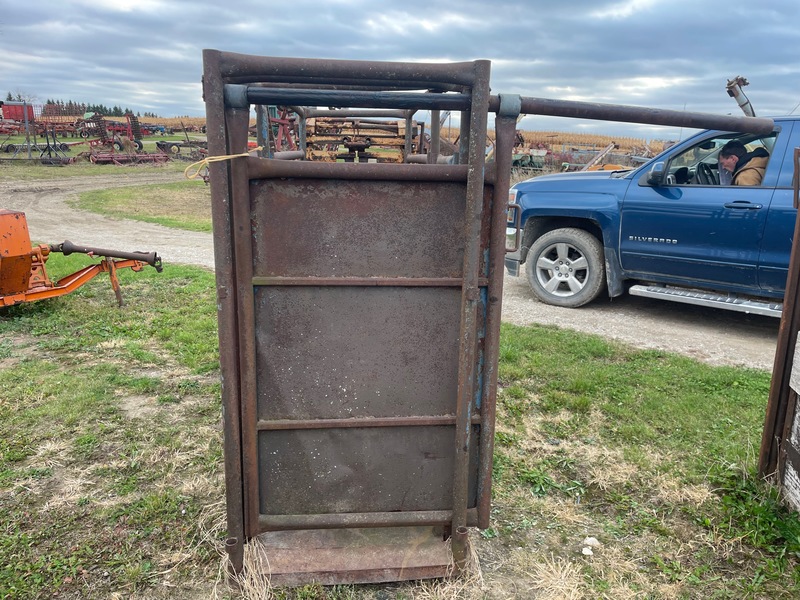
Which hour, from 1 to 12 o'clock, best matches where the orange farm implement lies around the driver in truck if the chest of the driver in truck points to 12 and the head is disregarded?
The orange farm implement is roughly at 11 o'clock from the driver in truck.

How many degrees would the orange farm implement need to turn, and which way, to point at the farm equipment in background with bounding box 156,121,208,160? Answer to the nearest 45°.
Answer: approximately 90° to its left

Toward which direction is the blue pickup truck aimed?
to the viewer's left

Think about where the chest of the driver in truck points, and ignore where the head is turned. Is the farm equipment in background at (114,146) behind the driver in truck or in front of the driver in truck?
in front

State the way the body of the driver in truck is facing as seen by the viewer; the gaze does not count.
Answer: to the viewer's left

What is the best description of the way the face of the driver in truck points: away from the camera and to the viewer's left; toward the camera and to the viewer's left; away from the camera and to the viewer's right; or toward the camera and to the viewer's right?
toward the camera and to the viewer's left

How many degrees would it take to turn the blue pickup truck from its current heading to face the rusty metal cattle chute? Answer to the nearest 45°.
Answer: approximately 90° to its left

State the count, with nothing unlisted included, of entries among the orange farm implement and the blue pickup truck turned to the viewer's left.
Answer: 1

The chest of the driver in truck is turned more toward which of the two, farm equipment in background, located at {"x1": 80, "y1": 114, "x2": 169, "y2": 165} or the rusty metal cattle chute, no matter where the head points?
the farm equipment in background

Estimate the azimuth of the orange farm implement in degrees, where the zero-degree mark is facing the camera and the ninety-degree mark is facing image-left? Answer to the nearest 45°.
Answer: approximately 270°

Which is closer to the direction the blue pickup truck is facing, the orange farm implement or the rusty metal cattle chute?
the orange farm implement

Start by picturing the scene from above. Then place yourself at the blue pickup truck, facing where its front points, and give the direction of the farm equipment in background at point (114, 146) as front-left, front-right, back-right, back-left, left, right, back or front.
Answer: front-right
